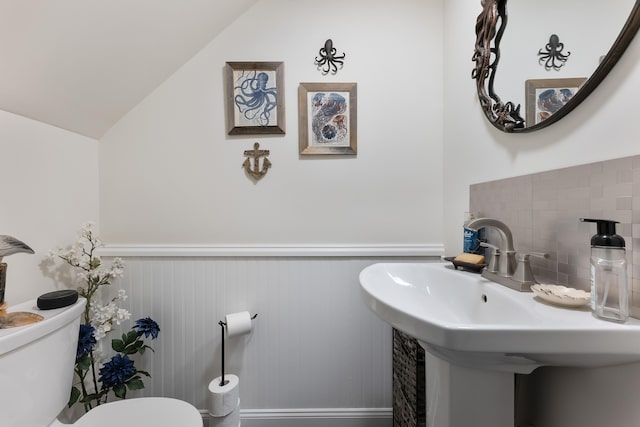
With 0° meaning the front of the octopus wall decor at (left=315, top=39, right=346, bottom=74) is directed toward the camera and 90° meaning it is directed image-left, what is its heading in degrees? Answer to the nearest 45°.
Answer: approximately 0°

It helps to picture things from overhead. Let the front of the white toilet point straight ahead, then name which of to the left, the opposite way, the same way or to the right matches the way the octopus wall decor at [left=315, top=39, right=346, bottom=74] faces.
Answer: to the right

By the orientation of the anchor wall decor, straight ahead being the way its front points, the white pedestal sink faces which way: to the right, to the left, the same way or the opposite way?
to the right

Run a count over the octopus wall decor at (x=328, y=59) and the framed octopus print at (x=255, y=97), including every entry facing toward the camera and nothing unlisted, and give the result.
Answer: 2

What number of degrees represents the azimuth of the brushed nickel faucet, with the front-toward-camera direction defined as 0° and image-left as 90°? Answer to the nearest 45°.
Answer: approximately 45°

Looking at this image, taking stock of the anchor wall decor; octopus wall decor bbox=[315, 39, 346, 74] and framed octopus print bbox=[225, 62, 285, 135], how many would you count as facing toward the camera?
3

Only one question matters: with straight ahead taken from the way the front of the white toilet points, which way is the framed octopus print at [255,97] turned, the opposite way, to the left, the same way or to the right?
to the right

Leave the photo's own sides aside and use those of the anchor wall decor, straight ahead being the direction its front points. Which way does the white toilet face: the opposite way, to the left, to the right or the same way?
to the left

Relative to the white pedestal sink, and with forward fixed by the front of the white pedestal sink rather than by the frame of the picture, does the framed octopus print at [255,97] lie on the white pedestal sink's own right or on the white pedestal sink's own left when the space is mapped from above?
on the white pedestal sink's own right
